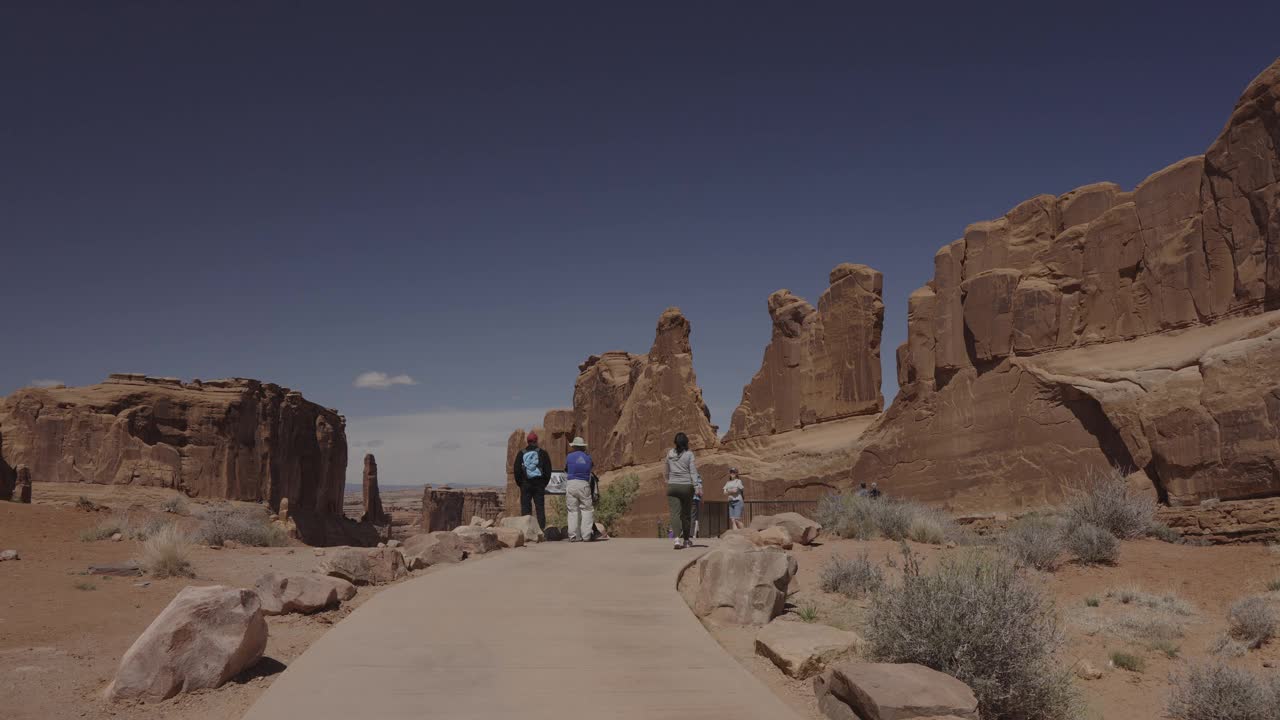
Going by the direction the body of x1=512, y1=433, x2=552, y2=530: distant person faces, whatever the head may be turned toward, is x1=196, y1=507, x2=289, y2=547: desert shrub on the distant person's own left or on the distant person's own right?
on the distant person's own left

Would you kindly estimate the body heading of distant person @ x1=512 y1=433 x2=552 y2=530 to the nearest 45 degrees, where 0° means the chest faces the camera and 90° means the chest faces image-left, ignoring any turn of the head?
approximately 180°

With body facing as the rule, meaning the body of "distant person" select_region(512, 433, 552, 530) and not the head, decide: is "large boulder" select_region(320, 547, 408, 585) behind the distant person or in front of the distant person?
behind

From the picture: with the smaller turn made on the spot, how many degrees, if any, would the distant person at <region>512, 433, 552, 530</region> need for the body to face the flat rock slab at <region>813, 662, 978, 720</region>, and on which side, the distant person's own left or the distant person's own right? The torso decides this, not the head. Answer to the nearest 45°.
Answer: approximately 180°

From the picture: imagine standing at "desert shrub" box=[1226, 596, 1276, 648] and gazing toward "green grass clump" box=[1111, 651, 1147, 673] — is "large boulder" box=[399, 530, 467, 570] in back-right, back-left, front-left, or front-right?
front-right

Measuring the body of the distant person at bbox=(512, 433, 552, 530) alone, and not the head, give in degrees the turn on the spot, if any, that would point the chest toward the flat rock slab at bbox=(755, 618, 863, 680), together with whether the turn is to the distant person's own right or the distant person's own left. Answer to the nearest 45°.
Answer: approximately 180°

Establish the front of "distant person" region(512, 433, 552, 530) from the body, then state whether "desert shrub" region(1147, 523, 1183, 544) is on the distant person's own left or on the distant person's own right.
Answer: on the distant person's own right

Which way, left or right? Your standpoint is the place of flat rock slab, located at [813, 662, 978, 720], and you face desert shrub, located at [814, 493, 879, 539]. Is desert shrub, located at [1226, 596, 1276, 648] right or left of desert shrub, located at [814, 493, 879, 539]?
right

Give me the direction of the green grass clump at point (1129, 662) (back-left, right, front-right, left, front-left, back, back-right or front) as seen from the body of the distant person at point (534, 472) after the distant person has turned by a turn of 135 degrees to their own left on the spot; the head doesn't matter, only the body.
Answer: left

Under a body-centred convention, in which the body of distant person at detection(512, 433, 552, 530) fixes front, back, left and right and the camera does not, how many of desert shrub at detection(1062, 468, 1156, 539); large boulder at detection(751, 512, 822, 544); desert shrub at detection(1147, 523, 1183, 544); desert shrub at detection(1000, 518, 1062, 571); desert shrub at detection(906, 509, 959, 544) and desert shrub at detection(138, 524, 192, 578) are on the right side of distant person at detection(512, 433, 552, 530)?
5

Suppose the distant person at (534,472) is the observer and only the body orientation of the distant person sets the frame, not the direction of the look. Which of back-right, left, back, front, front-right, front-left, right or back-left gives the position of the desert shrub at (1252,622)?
back-right

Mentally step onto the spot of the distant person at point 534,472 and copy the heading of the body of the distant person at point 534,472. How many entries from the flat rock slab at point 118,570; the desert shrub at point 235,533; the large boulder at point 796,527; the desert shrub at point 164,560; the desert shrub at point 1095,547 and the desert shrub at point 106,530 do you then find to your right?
2

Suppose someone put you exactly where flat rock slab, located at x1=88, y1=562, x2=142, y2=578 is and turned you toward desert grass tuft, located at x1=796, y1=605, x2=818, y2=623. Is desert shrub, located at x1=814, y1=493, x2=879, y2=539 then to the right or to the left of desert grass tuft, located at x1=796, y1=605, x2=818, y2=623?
left

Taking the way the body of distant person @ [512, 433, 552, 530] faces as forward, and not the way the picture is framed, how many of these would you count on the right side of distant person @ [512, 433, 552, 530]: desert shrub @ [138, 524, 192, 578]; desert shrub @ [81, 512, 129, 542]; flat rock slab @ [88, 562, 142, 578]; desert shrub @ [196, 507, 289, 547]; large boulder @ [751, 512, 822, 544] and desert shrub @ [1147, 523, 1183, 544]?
2

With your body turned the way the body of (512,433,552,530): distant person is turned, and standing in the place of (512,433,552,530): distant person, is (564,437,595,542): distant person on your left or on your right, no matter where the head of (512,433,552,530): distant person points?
on your right

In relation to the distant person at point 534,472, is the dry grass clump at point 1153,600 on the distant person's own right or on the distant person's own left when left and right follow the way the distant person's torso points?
on the distant person's own right
